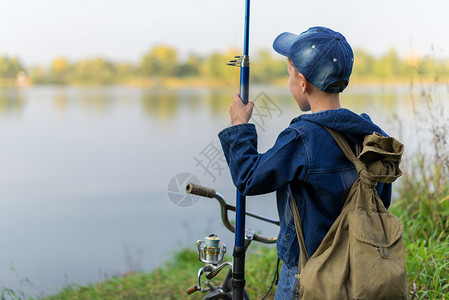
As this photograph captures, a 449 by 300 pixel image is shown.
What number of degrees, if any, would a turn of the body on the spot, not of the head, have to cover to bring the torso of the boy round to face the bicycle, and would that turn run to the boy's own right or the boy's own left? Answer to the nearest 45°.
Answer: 0° — they already face it

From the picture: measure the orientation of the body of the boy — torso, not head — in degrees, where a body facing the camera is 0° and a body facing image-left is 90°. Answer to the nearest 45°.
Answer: approximately 135°

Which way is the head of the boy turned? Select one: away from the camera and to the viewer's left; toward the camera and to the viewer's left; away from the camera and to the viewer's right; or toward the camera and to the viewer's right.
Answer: away from the camera and to the viewer's left
